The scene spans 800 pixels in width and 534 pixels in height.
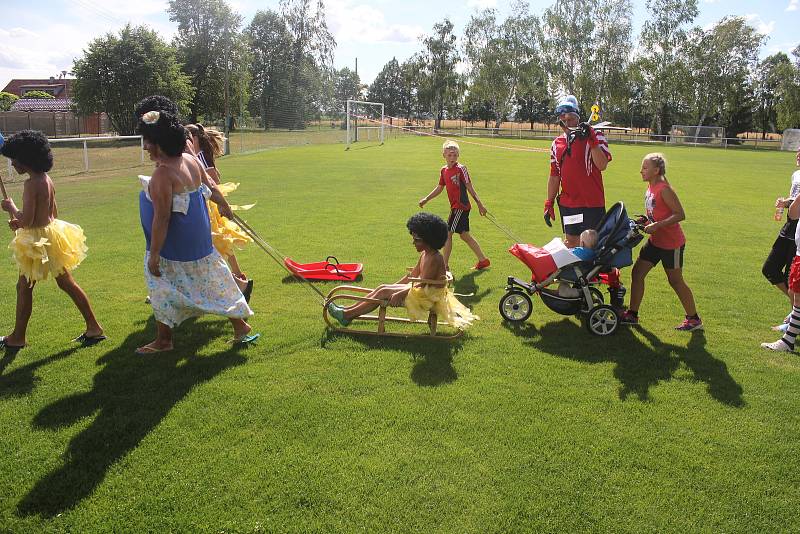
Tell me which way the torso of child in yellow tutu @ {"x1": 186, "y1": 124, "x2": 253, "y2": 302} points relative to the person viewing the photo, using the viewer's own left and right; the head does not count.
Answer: facing to the left of the viewer

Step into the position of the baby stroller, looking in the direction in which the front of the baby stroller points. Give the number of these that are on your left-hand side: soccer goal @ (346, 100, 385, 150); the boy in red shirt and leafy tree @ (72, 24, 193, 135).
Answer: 0

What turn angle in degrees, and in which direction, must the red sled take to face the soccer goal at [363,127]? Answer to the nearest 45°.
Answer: approximately 90° to its right

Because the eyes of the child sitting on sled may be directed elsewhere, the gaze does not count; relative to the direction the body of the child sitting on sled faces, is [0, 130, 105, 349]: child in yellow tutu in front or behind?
in front

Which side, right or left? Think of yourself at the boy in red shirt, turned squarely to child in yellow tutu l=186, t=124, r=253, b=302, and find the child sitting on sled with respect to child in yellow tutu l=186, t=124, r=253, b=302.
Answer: left

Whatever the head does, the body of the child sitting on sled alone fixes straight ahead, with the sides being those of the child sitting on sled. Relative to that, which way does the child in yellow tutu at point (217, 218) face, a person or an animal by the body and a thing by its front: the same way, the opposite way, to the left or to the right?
the same way

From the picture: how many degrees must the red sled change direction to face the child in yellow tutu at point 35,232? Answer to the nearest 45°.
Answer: approximately 45° to its left

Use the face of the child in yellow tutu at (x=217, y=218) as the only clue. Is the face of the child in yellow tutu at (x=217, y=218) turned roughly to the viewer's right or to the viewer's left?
to the viewer's left

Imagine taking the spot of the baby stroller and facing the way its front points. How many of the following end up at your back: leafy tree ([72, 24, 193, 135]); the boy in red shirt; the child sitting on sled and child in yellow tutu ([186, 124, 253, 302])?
0

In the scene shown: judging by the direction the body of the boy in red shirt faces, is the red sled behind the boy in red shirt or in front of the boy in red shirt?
in front

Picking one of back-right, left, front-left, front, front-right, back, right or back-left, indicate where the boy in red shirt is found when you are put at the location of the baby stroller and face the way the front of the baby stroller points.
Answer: front-right

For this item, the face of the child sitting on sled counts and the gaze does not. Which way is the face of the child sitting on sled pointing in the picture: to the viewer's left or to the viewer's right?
to the viewer's left

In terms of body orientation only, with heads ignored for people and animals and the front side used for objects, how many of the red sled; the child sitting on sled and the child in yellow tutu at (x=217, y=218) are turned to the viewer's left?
3

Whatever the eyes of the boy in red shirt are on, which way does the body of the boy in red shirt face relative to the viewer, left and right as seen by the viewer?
facing the viewer and to the left of the viewer

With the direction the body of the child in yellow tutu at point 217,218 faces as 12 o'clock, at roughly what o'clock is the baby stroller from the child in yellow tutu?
The baby stroller is roughly at 7 o'clock from the child in yellow tutu.

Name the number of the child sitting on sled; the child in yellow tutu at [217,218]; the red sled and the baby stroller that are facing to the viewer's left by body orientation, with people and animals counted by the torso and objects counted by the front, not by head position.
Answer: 4

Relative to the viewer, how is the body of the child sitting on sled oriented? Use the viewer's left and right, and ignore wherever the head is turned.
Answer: facing to the left of the viewer

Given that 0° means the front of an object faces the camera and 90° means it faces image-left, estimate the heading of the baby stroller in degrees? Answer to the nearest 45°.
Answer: approximately 90°

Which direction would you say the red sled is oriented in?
to the viewer's left

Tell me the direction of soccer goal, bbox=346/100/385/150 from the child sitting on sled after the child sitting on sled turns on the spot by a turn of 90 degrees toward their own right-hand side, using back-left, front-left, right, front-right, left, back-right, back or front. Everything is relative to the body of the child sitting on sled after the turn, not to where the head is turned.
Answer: front

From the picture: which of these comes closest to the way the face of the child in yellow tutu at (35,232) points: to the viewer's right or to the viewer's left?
to the viewer's left

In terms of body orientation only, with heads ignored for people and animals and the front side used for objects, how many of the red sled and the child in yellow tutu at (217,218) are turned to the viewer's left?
2

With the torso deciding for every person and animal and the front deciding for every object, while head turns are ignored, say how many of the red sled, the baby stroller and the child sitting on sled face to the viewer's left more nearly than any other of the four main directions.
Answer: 3
